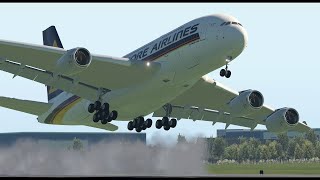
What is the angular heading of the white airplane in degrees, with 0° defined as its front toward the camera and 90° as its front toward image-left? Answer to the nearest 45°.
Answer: approximately 315°
